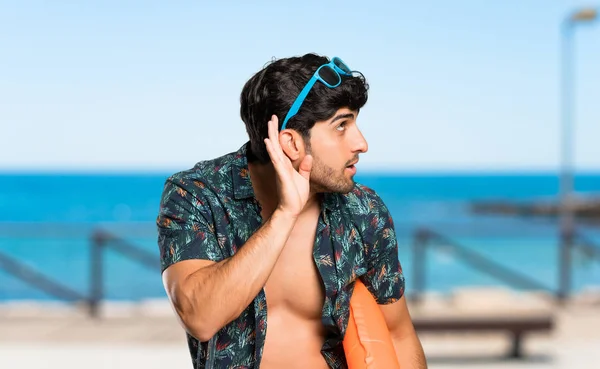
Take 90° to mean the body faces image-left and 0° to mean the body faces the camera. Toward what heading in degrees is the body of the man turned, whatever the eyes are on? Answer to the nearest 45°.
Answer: approximately 315°

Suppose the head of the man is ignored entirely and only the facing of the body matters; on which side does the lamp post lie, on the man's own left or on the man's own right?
on the man's own left

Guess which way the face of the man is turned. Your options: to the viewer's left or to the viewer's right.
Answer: to the viewer's right

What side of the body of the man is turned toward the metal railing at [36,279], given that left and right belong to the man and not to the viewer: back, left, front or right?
back

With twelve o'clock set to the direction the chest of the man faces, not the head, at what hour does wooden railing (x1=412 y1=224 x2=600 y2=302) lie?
The wooden railing is roughly at 8 o'clock from the man.

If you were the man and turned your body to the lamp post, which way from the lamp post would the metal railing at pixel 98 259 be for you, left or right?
left
